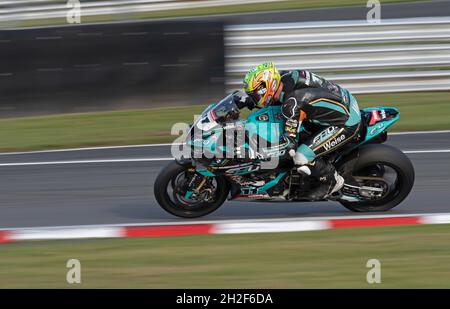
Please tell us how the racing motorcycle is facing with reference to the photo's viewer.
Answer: facing to the left of the viewer
